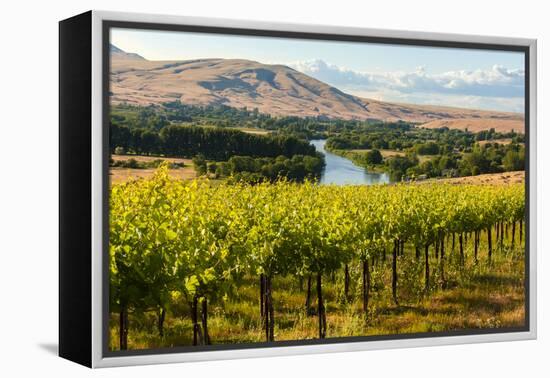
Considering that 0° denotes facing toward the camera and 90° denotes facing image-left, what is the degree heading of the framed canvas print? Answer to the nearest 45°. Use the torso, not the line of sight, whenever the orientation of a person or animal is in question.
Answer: approximately 315°
